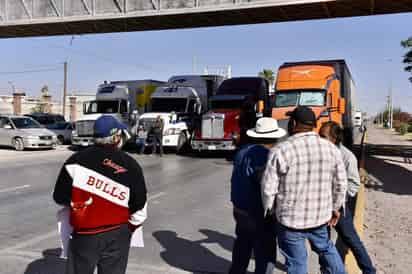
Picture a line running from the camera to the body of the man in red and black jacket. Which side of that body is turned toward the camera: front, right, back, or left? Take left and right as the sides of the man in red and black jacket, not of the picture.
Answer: back

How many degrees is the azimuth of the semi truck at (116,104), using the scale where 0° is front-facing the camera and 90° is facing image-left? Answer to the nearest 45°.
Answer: approximately 45°

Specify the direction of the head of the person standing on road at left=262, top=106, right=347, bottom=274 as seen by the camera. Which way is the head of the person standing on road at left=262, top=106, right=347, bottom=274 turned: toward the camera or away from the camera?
away from the camera

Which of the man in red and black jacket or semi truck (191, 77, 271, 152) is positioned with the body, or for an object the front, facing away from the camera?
the man in red and black jacket

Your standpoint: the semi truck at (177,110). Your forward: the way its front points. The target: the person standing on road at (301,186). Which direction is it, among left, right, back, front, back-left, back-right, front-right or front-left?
front-left

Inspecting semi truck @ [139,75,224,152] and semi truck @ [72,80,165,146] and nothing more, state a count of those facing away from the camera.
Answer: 0

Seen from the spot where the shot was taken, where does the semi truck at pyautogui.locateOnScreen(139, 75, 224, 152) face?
facing the viewer and to the left of the viewer

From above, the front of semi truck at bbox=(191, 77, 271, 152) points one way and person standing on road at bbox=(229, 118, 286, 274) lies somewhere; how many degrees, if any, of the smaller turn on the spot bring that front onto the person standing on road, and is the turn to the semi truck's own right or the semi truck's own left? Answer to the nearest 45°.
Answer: approximately 45° to the semi truck's own left

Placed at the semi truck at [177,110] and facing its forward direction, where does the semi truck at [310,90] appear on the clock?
the semi truck at [310,90] is roughly at 9 o'clock from the semi truck at [177,110].

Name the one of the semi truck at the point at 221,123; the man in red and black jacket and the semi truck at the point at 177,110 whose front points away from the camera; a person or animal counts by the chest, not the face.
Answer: the man in red and black jacket

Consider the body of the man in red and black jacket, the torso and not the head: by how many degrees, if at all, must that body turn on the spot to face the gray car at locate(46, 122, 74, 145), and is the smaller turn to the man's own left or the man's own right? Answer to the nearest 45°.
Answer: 0° — they already face it

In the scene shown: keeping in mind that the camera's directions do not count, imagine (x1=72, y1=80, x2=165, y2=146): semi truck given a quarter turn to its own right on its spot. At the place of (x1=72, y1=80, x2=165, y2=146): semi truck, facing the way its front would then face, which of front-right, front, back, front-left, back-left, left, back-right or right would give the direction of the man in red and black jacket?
back-left

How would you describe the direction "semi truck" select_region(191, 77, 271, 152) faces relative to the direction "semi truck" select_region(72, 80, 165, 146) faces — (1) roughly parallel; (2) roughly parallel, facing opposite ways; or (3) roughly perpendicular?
roughly parallel

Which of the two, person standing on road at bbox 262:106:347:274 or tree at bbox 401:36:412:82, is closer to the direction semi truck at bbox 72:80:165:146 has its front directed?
the person standing on road

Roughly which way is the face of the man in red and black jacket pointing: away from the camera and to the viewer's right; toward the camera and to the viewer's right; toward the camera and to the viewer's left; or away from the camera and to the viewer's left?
away from the camera and to the viewer's right

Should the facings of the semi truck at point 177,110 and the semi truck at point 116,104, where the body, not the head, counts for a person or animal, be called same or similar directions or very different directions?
same or similar directions

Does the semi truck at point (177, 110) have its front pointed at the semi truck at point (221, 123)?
no

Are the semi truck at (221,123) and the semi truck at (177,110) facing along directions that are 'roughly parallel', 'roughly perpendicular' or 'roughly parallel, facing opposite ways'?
roughly parallel

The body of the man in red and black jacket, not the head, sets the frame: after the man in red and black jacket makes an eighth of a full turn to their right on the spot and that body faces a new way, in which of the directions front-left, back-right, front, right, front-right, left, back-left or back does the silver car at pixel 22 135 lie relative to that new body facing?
front-left
